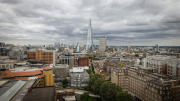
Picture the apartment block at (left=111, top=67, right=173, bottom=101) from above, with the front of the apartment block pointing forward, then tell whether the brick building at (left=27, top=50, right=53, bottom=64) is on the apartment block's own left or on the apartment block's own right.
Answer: on the apartment block's own right

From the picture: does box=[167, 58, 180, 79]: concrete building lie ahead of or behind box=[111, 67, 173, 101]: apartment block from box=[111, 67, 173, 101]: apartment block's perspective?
behind

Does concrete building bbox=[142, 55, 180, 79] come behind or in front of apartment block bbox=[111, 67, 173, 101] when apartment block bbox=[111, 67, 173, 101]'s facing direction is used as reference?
behind

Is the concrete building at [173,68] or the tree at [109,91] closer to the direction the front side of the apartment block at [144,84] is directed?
the tree

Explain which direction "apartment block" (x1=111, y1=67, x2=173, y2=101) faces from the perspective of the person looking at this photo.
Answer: facing the viewer and to the left of the viewer

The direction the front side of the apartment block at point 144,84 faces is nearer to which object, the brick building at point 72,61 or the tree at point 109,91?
the tree

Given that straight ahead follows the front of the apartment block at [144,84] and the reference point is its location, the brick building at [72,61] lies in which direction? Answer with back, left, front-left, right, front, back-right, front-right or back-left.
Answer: right

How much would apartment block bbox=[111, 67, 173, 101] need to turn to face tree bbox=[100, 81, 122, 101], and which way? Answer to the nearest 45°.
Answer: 0° — it already faces it

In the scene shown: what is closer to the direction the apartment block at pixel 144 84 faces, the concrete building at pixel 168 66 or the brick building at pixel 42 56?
the brick building
